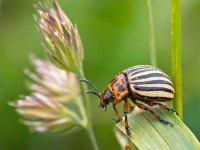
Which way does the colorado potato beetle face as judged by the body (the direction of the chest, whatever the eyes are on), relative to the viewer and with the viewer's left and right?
facing to the left of the viewer
